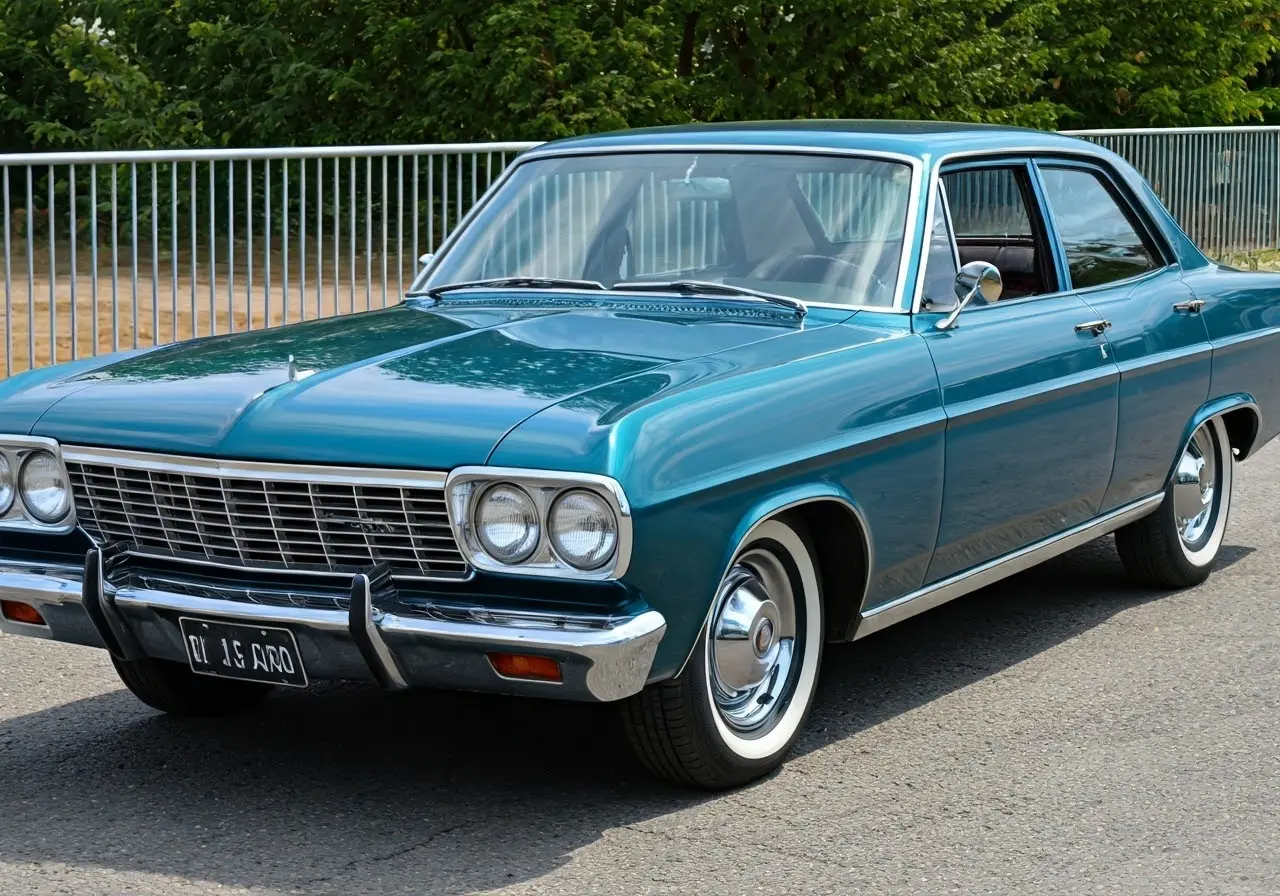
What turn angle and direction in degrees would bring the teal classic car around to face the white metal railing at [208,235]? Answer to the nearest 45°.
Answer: approximately 135° to its right

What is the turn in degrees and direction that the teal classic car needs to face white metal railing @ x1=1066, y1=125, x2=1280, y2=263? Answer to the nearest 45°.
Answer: approximately 135° to its right

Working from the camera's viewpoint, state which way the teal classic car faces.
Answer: facing the viewer and to the left of the viewer
